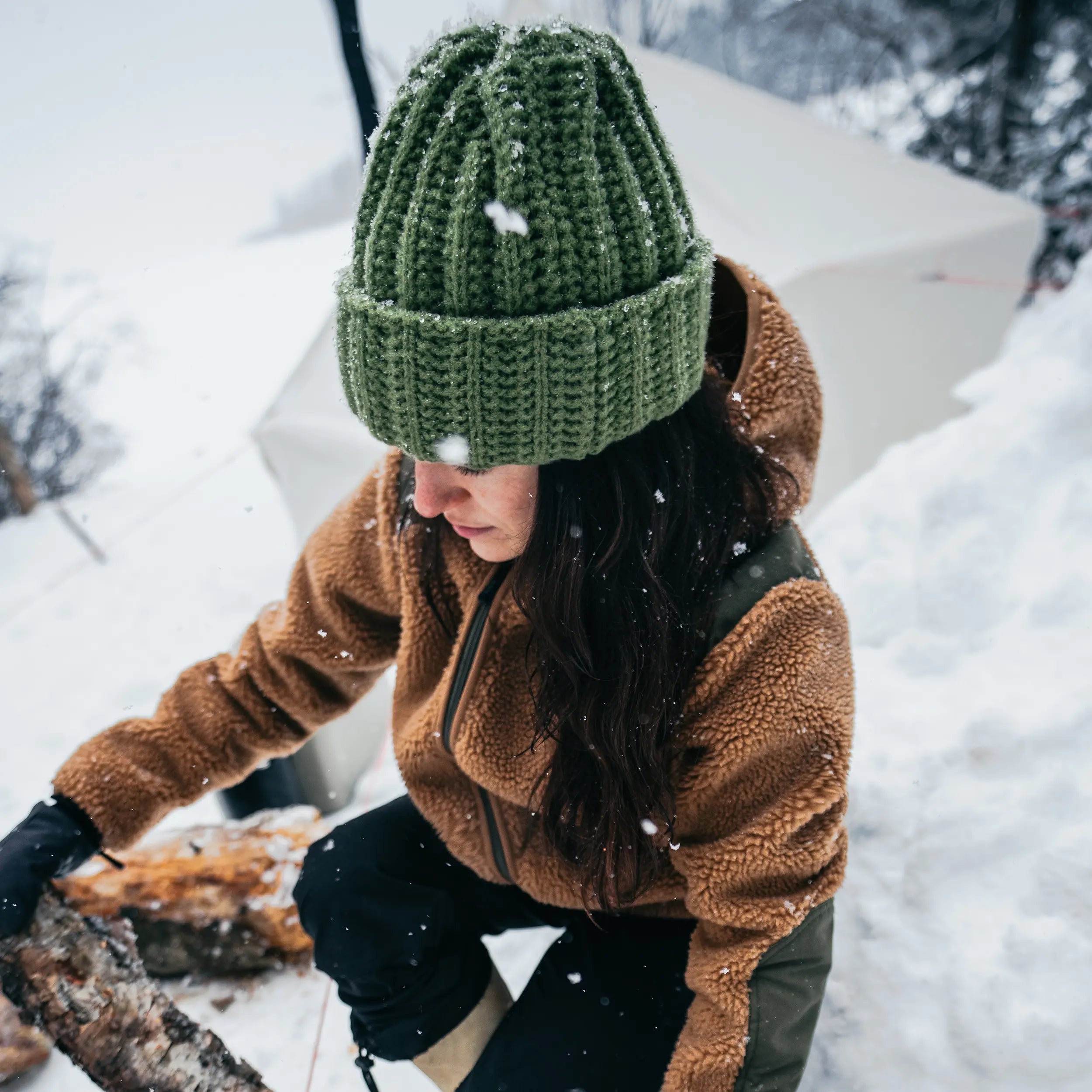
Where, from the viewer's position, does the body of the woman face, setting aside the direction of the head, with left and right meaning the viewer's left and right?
facing the viewer and to the left of the viewer

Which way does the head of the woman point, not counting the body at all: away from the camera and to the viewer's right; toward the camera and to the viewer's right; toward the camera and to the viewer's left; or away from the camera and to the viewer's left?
toward the camera and to the viewer's left

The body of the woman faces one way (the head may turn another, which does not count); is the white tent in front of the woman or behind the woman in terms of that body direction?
behind

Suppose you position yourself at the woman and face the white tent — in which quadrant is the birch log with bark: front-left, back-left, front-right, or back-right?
back-left
